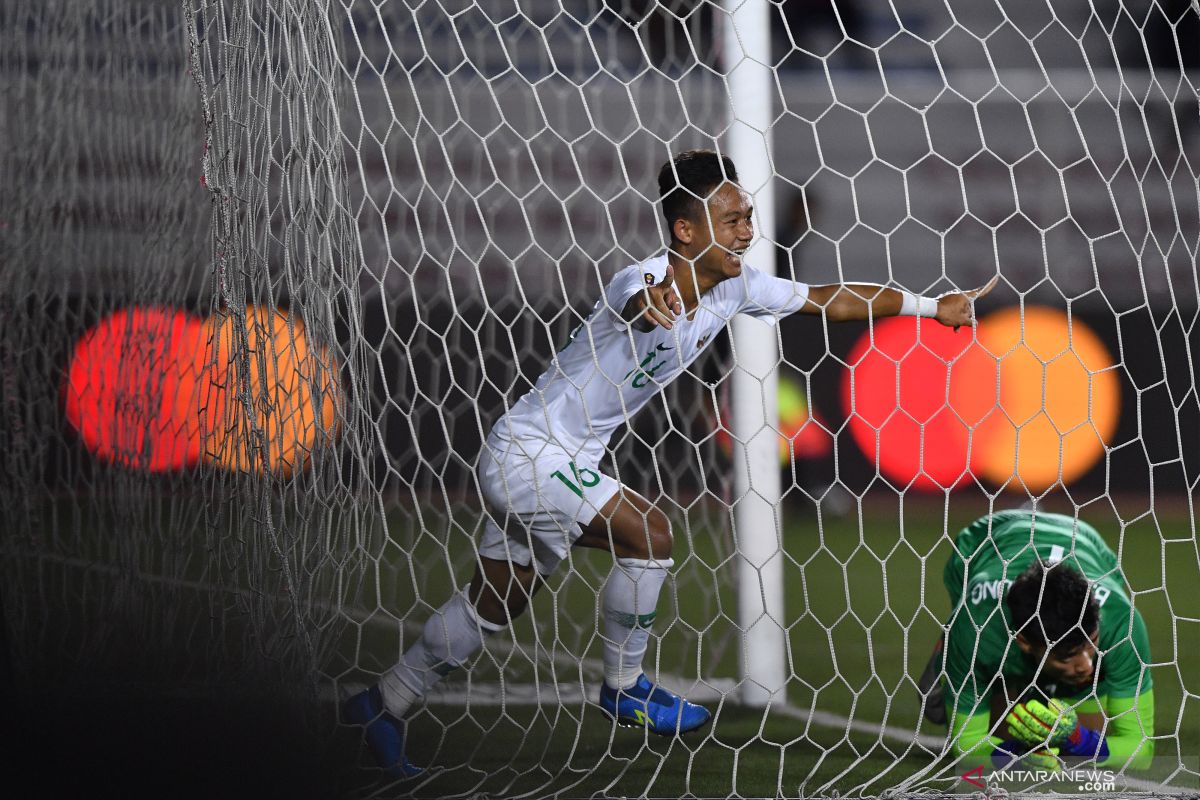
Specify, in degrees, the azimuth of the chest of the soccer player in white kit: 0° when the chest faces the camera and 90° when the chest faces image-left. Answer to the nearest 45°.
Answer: approximately 315°

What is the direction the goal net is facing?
away from the camera

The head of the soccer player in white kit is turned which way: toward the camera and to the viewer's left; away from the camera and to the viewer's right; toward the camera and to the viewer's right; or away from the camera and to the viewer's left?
toward the camera and to the viewer's right

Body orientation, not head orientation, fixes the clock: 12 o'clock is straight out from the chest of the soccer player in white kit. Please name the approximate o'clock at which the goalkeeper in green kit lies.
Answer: The goalkeeper in green kit is roughly at 11 o'clock from the soccer player in white kit.

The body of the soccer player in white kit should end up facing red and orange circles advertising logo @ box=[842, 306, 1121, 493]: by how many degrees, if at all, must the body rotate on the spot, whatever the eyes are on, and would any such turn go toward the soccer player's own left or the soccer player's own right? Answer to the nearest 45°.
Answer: approximately 135° to the soccer player's own left

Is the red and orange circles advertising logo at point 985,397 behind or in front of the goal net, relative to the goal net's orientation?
in front

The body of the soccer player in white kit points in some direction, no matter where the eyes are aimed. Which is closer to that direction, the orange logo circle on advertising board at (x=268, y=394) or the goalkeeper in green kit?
the goalkeeper in green kit
